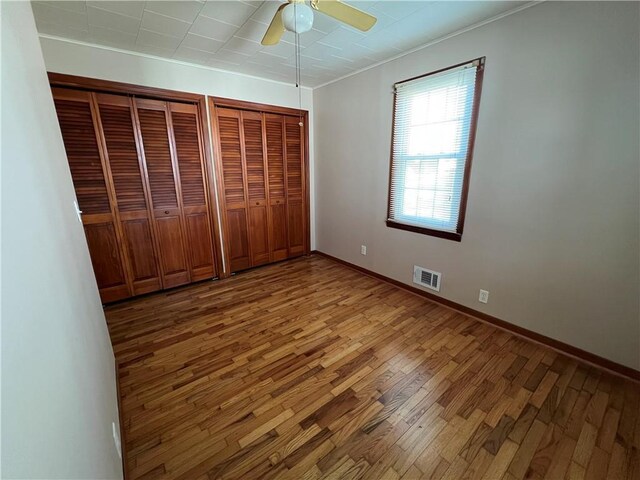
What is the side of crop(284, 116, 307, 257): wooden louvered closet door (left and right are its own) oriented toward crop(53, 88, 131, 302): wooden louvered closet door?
right

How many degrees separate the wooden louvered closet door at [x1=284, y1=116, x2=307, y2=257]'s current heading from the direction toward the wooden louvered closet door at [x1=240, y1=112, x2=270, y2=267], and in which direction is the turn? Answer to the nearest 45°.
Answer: approximately 90° to its right

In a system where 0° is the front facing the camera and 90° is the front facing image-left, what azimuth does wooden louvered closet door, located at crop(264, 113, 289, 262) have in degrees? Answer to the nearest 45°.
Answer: approximately 315°

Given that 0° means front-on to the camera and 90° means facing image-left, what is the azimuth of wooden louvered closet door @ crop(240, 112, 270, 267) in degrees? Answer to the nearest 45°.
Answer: approximately 315°

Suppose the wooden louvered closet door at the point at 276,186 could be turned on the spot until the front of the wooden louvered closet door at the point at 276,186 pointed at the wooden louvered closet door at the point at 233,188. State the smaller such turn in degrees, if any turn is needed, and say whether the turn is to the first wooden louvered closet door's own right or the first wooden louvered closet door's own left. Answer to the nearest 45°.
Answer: approximately 90° to the first wooden louvered closet door's own right

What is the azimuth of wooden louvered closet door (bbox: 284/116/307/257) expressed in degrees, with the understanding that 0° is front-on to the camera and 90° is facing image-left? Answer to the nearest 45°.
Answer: approximately 315°

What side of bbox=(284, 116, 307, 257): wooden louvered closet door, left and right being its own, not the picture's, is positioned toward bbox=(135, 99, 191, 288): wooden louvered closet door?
right
